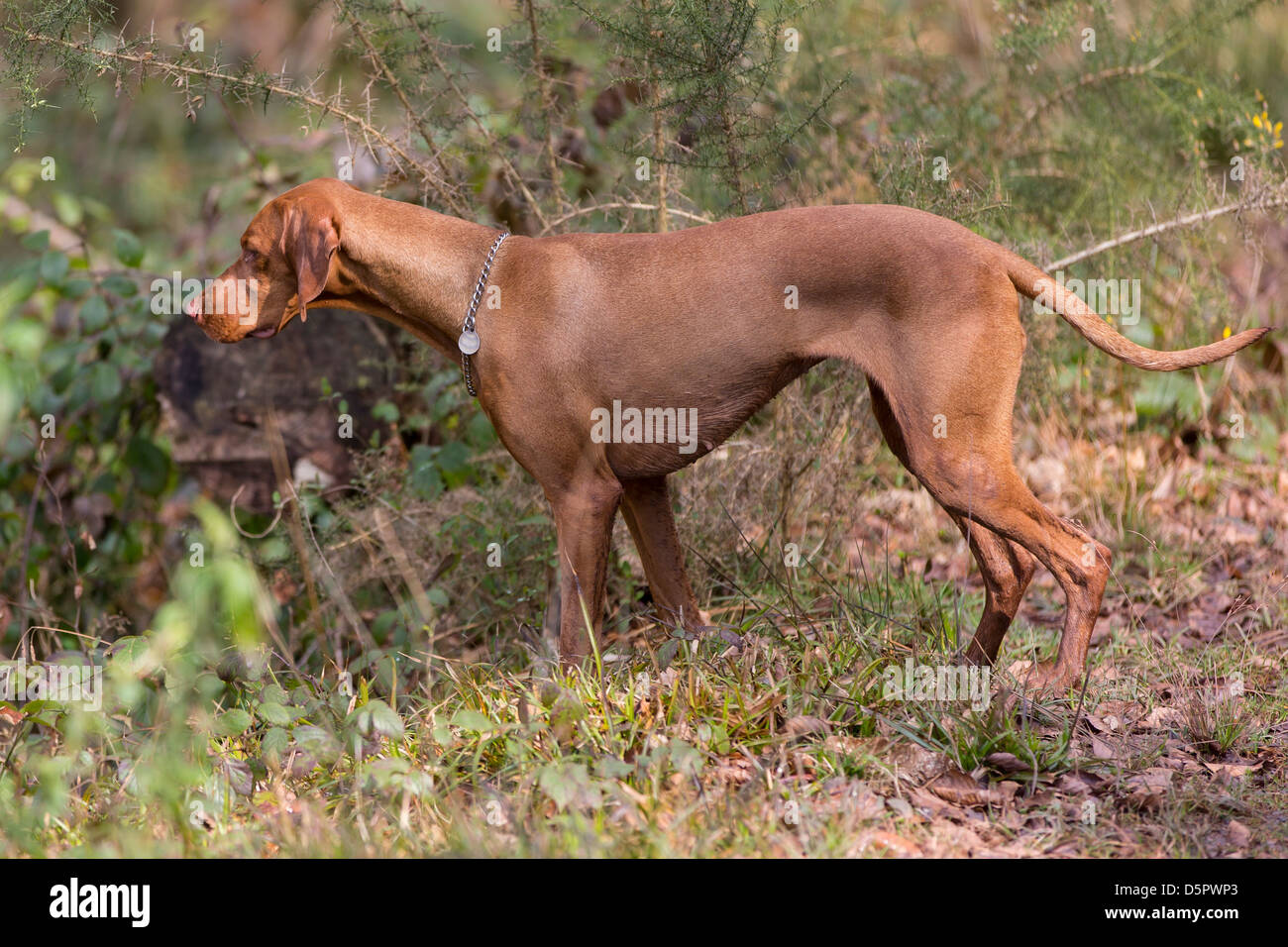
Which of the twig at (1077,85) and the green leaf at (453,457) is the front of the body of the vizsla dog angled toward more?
the green leaf

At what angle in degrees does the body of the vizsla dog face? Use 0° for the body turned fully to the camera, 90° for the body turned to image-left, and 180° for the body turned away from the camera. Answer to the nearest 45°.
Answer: approximately 90°

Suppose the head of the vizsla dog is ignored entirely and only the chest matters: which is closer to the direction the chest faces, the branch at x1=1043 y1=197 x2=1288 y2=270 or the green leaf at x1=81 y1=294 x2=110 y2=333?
the green leaf

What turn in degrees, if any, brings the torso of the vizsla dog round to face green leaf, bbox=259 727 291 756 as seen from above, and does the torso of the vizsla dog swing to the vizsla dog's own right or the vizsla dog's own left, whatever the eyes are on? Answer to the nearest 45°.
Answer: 0° — it already faces it

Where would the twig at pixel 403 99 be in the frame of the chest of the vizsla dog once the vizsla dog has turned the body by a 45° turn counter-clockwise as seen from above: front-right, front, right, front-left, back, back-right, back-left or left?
right

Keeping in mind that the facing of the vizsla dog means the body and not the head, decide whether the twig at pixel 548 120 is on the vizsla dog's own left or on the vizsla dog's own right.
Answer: on the vizsla dog's own right

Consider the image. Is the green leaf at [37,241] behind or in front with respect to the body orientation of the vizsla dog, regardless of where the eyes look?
in front

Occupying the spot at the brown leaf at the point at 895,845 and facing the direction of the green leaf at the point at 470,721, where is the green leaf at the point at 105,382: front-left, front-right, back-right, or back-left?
front-right
